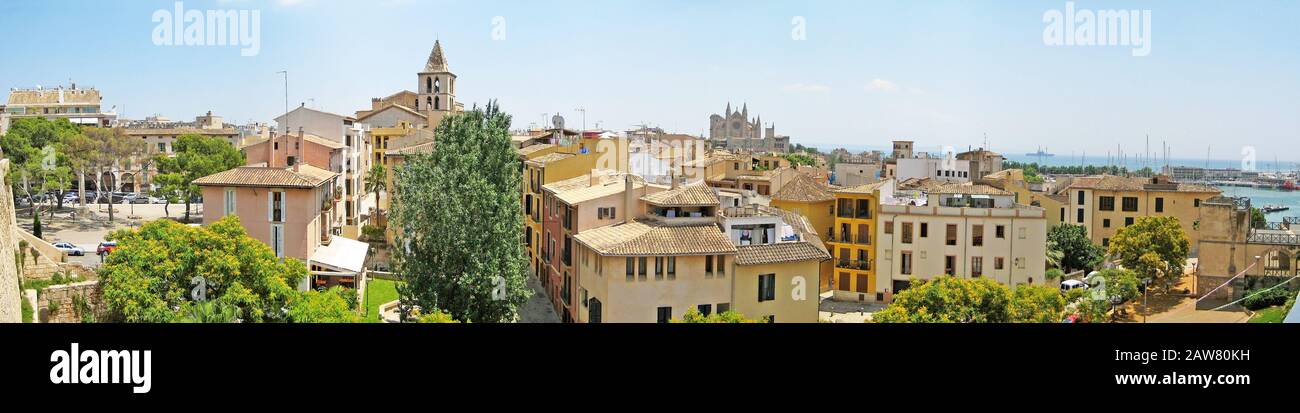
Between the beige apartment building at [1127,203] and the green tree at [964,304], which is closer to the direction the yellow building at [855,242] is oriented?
the green tree

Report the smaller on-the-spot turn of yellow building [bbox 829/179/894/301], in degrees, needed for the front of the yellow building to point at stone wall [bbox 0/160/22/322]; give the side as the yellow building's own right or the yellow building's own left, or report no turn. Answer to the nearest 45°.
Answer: approximately 45° to the yellow building's own right

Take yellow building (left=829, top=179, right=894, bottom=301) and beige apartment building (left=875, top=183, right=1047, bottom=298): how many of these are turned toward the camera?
2

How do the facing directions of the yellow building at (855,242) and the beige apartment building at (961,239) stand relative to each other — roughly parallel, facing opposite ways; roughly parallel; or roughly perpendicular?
roughly parallel

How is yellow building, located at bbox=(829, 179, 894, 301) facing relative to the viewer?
toward the camera

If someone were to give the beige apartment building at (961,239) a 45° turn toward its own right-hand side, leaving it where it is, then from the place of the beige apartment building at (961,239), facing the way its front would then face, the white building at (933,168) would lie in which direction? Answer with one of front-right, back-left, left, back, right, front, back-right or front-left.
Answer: back-right

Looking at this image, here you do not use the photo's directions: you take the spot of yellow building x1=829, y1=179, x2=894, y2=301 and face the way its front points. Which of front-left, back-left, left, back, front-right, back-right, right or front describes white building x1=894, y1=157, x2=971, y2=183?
back

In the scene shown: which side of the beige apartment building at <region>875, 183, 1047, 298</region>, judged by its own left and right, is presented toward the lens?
front

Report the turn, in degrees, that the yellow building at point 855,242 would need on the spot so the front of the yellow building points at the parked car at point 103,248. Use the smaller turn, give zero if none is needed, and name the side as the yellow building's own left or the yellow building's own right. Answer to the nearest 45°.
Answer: approximately 90° to the yellow building's own right
